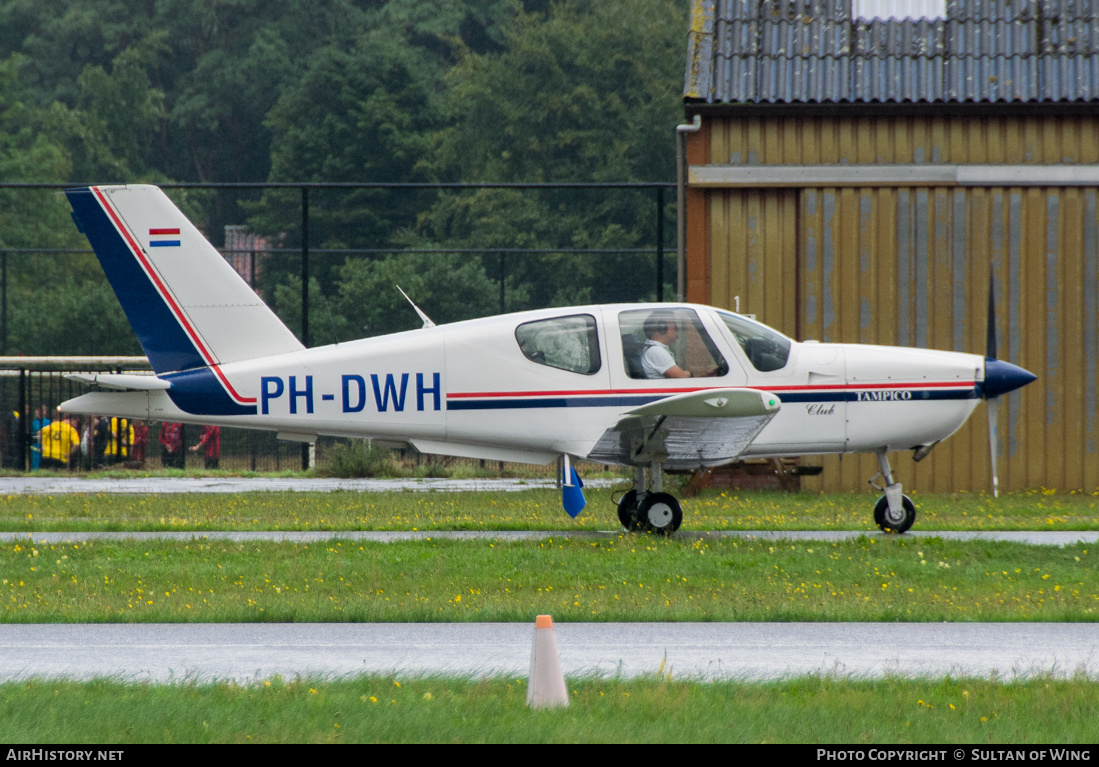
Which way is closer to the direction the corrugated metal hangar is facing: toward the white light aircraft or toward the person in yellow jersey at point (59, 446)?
the white light aircraft

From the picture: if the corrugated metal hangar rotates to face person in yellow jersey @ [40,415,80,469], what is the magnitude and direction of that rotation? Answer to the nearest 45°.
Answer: approximately 90° to its right

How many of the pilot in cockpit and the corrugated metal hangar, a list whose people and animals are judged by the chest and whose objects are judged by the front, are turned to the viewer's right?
1

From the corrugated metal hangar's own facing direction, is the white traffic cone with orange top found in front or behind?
in front

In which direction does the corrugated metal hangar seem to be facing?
toward the camera

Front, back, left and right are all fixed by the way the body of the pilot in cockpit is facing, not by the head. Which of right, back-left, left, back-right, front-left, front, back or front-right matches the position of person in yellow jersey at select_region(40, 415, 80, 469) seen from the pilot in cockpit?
back-left

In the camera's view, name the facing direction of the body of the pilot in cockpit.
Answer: to the viewer's right

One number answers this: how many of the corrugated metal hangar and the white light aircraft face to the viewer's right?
1

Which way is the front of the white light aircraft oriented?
to the viewer's right

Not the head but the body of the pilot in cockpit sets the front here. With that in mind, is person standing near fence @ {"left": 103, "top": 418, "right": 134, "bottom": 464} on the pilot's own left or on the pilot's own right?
on the pilot's own left

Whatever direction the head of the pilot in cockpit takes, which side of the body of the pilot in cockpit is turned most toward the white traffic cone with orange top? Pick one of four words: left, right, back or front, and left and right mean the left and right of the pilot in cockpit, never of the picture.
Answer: right

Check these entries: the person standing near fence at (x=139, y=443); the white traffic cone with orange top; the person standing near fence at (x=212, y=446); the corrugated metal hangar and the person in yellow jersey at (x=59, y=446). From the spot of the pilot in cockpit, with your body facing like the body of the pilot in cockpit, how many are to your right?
1

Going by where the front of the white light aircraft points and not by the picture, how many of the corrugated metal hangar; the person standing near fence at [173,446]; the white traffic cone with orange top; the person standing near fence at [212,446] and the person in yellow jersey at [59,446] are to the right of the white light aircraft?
1

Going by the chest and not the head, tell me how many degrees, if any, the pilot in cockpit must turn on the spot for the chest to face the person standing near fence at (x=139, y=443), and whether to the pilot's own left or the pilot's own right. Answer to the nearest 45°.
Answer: approximately 135° to the pilot's own left

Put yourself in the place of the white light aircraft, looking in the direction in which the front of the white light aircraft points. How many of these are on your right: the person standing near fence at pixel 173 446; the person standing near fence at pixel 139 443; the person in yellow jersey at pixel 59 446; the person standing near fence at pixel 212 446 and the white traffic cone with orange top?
1

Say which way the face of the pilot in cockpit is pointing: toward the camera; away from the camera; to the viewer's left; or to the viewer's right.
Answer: to the viewer's right
